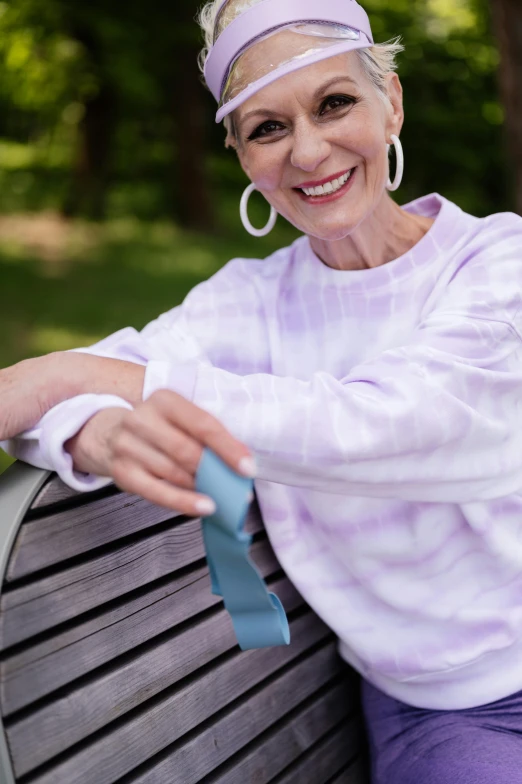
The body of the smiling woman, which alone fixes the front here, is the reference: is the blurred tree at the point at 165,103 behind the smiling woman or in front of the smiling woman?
behind

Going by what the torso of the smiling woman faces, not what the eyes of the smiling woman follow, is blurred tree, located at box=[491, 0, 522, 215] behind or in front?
behind

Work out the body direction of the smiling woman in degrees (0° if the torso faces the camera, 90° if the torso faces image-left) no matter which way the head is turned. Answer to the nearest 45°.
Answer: approximately 0°
